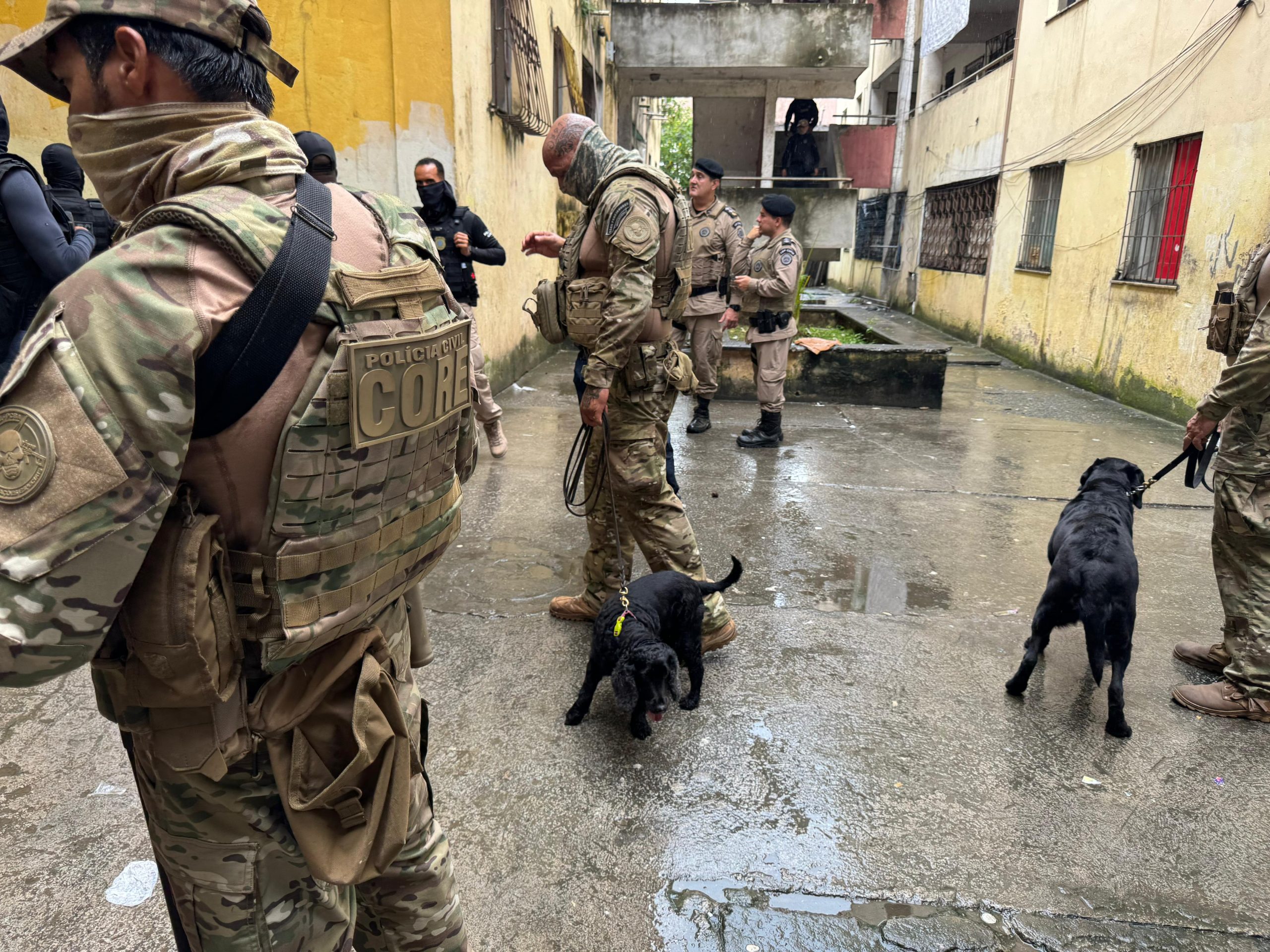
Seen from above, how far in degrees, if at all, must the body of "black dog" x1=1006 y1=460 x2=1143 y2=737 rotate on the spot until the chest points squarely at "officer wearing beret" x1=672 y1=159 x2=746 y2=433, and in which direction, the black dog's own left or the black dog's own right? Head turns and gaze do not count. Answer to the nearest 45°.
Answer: approximately 45° to the black dog's own left

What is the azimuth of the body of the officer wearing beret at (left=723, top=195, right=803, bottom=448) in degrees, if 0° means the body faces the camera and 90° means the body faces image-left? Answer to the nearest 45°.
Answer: approximately 90°

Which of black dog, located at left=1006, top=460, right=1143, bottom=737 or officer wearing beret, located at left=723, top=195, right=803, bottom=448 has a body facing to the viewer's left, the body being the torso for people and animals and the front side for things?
the officer wearing beret

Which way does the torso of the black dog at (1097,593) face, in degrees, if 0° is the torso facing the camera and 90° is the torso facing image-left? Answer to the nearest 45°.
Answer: approximately 180°

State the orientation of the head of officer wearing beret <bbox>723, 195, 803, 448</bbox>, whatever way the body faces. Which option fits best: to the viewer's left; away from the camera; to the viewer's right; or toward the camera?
to the viewer's left

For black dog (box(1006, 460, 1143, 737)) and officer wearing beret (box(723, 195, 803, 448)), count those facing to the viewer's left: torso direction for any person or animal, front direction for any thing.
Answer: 1

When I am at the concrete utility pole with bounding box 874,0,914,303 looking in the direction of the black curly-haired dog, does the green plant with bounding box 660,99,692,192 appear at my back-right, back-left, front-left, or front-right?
back-right

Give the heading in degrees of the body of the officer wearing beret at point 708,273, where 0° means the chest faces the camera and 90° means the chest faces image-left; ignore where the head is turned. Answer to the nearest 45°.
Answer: approximately 45°

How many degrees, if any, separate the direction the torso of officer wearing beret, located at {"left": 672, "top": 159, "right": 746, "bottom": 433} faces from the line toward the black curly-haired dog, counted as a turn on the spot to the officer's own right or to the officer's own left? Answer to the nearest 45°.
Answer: approximately 45° to the officer's own left
